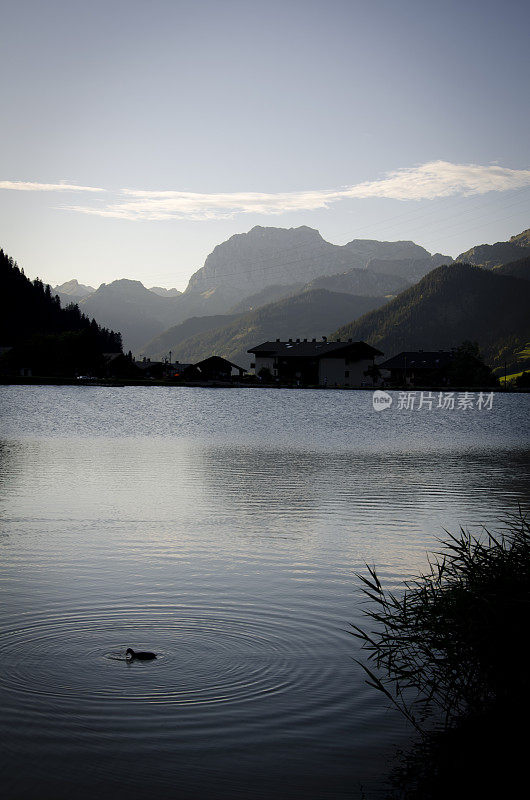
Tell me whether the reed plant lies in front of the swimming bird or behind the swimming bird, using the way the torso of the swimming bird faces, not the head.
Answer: behind

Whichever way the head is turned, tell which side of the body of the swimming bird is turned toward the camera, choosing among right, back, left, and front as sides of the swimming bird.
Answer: left
